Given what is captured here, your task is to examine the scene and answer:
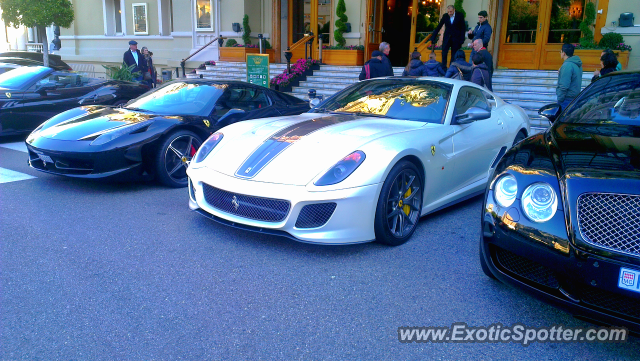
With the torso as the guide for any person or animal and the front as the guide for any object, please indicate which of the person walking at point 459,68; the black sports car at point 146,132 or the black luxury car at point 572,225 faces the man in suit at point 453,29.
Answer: the person walking

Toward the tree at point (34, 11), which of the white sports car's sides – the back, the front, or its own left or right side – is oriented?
right

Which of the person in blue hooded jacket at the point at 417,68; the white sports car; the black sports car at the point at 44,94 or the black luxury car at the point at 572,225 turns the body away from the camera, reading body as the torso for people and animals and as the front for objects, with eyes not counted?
the person in blue hooded jacket

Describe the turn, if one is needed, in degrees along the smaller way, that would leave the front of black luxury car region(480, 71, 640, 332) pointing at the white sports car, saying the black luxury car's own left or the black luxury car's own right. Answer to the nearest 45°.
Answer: approximately 90° to the black luxury car's own right

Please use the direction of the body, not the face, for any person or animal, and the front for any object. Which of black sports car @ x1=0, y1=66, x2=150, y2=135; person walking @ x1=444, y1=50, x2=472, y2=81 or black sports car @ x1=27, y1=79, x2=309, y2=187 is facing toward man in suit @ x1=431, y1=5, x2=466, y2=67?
the person walking

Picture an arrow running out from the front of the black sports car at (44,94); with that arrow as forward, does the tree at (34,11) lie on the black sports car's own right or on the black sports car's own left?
on the black sports car's own right

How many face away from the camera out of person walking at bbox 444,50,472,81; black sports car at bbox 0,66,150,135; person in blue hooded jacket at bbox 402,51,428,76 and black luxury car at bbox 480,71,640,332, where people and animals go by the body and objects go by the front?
2

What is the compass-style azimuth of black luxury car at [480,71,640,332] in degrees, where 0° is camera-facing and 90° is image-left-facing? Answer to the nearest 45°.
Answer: approximately 45°

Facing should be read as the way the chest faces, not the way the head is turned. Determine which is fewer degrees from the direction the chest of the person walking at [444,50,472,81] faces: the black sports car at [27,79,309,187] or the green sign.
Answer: the green sign

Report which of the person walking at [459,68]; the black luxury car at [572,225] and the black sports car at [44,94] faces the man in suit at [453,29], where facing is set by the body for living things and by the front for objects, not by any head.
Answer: the person walking

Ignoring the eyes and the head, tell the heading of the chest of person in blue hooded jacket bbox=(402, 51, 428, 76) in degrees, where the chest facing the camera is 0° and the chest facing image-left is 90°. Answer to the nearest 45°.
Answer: approximately 180°

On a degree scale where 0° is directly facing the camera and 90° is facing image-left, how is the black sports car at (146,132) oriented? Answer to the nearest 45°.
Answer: approximately 45°

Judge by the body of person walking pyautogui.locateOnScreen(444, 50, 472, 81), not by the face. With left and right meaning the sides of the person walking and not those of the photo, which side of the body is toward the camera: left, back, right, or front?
back
